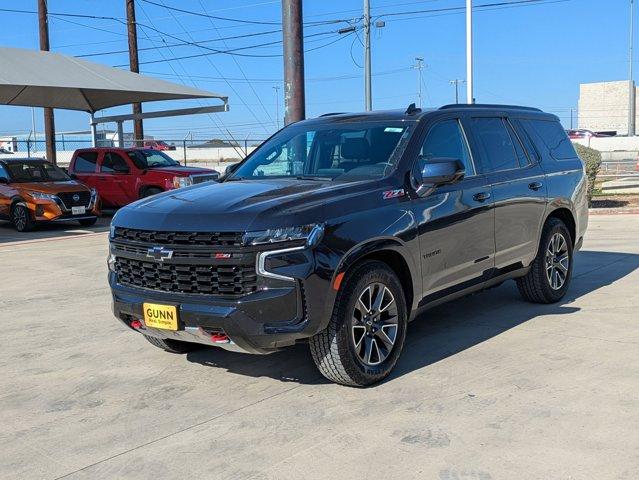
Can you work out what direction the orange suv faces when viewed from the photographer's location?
facing the viewer and to the right of the viewer

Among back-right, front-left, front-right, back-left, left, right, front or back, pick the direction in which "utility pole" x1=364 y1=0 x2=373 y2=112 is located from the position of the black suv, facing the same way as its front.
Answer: back-right

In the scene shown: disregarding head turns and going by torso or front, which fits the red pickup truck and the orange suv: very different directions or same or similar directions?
same or similar directions

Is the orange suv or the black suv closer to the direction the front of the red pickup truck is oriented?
the black suv

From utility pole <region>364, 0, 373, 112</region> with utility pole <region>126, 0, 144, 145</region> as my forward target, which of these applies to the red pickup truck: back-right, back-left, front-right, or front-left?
front-left

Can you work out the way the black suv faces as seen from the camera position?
facing the viewer and to the left of the viewer

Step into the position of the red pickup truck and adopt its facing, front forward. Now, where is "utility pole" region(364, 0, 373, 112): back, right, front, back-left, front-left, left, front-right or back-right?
left

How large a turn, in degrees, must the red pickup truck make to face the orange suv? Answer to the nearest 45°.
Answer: approximately 90° to its right

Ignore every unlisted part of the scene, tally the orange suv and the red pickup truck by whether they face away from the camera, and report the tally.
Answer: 0

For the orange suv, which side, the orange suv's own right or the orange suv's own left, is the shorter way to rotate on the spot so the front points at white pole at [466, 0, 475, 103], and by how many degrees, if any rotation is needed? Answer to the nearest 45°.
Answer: approximately 45° to the orange suv's own left

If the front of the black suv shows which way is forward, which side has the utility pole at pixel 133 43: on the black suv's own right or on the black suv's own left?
on the black suv's own right

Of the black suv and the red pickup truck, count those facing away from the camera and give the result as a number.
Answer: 0

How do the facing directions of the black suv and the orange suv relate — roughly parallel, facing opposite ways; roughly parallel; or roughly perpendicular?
roughly perpendicular
